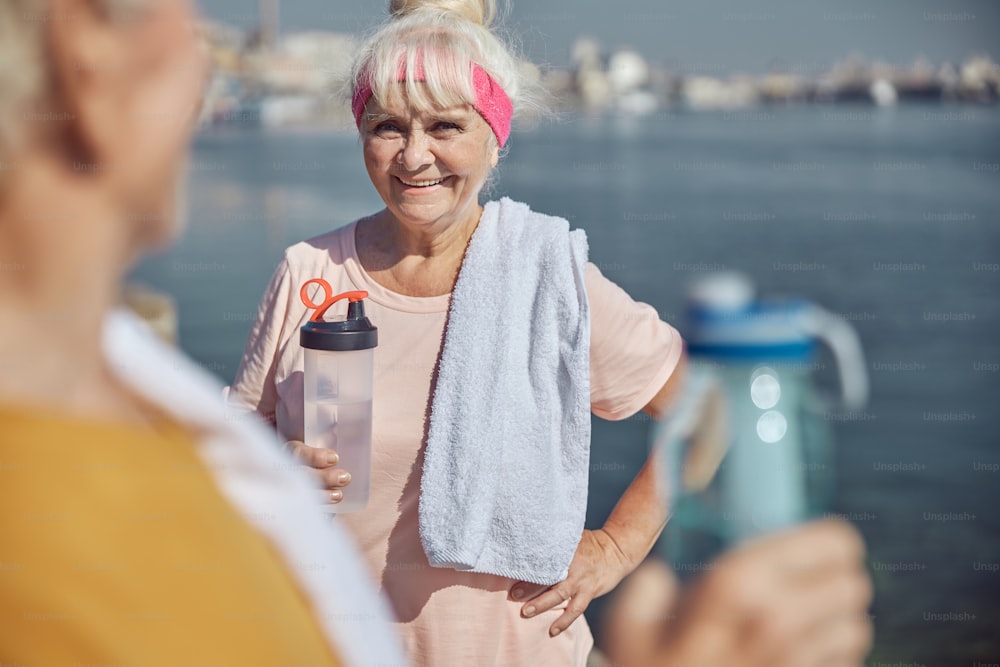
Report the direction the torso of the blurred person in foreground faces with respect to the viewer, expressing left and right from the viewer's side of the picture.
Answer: facing away from the viewer and to the right of the viewer

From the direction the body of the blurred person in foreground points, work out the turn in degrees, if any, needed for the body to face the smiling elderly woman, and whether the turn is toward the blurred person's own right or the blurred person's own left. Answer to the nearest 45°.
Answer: approximately 45° to the blurred person's own left

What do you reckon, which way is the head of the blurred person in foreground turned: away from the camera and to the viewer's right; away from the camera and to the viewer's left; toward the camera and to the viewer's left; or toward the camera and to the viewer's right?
away from the camera and to the viewer's right
